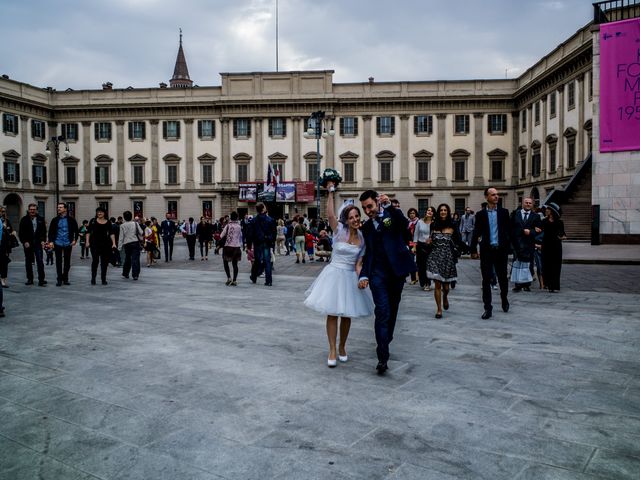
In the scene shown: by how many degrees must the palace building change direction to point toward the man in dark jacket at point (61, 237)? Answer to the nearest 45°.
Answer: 0° — it already faces them

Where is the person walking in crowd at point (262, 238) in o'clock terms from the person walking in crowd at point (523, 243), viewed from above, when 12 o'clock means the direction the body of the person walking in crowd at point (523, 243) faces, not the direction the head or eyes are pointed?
the person walking in crowd at point (262, 238) is roughly at 3 o'clock from the person walking in crowd at point (523, 243).

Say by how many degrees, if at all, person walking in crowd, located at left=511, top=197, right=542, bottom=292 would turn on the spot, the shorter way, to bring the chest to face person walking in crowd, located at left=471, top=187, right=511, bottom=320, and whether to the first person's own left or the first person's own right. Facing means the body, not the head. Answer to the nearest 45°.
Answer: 0° — they already face them

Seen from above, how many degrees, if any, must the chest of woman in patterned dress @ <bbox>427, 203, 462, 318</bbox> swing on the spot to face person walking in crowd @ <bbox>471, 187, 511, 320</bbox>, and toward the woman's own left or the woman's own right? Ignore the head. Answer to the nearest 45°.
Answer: approximately 90° to the woman's own left

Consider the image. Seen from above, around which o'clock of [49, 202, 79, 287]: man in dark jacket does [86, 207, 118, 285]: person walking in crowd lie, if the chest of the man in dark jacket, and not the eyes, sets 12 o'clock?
The person walking in crowd is roughly at 9 o'clock from the man in dark jacket.

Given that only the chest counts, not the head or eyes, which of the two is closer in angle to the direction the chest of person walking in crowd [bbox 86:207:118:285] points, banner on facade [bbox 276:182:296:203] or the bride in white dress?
the bride in white dress
